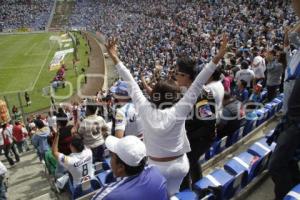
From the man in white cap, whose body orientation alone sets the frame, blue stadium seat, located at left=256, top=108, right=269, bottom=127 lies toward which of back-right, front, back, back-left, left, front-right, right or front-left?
right

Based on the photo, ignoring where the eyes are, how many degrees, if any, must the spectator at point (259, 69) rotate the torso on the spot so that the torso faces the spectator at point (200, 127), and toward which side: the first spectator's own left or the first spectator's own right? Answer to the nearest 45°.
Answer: approximately 135° to the first spectator's own left

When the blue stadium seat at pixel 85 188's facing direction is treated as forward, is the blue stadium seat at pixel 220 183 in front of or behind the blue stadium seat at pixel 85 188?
behind

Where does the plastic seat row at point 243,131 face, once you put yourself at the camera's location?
facing away from the viewer and to the left of the viewer

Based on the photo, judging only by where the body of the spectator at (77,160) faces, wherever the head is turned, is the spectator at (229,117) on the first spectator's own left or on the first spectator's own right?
on the first spectator's own right

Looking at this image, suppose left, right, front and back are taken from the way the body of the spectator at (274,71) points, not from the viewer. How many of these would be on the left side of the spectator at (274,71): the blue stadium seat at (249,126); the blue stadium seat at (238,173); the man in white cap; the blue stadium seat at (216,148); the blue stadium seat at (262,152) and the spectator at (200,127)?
6

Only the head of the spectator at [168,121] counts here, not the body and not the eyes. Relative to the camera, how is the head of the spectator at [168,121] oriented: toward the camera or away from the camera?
away from the camera

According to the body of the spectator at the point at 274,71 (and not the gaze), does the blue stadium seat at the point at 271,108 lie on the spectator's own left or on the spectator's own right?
on the spectator's own left

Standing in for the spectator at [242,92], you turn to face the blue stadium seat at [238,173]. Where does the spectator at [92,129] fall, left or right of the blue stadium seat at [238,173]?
right

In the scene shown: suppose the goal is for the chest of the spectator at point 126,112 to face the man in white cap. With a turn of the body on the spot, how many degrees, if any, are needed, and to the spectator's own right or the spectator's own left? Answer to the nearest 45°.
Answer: approximately 135° to the spectator's own left

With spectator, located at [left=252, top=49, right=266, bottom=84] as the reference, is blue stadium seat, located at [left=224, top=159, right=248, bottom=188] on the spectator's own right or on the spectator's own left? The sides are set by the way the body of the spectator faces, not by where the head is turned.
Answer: on the spectator's own left
